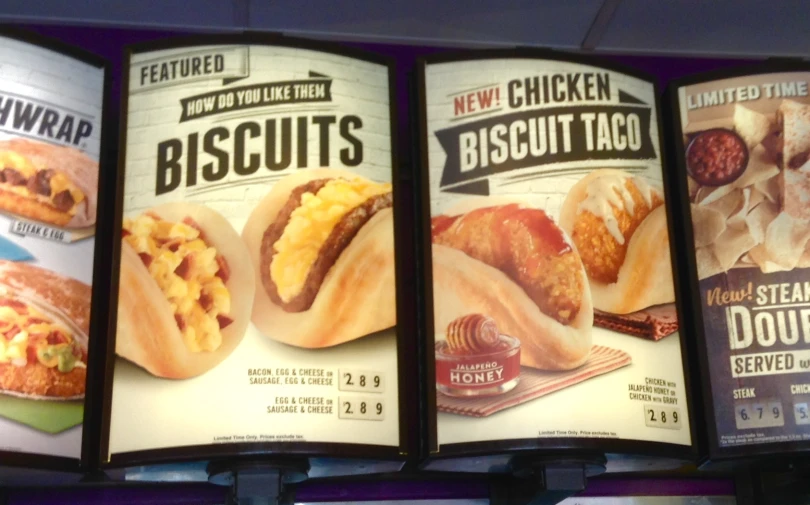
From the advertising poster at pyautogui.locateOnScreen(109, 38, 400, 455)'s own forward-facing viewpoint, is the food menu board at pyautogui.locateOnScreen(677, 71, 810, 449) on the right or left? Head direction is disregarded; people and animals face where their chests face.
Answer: on its left

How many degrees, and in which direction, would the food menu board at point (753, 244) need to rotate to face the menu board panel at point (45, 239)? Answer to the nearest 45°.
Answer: approximately 45° to its right

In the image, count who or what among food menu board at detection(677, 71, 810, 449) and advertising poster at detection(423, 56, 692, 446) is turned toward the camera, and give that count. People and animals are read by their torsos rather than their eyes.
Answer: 2

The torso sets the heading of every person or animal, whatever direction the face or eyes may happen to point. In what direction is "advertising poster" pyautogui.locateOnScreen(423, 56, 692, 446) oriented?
toward the camera

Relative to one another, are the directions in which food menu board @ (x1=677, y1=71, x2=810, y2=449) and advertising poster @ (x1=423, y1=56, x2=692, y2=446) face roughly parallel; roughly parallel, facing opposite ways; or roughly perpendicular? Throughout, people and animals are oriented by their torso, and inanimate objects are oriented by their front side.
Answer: roughly parallel

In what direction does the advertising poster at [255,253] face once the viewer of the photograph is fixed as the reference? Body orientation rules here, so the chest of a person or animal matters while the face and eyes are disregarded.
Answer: facing the viewer

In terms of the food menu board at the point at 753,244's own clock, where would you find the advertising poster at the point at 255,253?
The advertising poster is roughly at 2 o'clock from the food menu board.

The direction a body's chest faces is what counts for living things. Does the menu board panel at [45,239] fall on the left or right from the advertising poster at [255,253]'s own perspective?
on its right

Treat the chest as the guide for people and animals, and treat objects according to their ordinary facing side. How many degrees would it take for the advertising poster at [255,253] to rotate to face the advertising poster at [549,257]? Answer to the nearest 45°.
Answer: approximately 90° to its left

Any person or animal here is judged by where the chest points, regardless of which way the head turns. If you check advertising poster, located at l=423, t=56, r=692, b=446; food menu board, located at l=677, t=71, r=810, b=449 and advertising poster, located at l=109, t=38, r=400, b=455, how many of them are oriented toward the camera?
3

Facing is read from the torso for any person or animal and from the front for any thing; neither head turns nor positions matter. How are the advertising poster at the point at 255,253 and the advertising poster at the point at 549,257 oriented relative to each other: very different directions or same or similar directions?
same or similar directions

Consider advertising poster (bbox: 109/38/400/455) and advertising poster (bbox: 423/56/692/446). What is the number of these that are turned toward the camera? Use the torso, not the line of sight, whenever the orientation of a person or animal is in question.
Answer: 2
